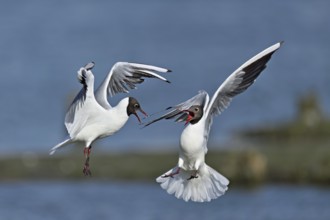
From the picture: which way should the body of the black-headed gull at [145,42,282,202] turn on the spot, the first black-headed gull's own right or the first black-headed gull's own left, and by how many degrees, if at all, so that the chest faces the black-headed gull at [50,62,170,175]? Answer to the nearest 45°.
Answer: approximately 45° to the first black-headed gull's own right

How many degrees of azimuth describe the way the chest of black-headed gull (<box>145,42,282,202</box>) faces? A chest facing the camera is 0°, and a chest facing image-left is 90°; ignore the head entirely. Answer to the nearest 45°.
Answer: approximately 45°
